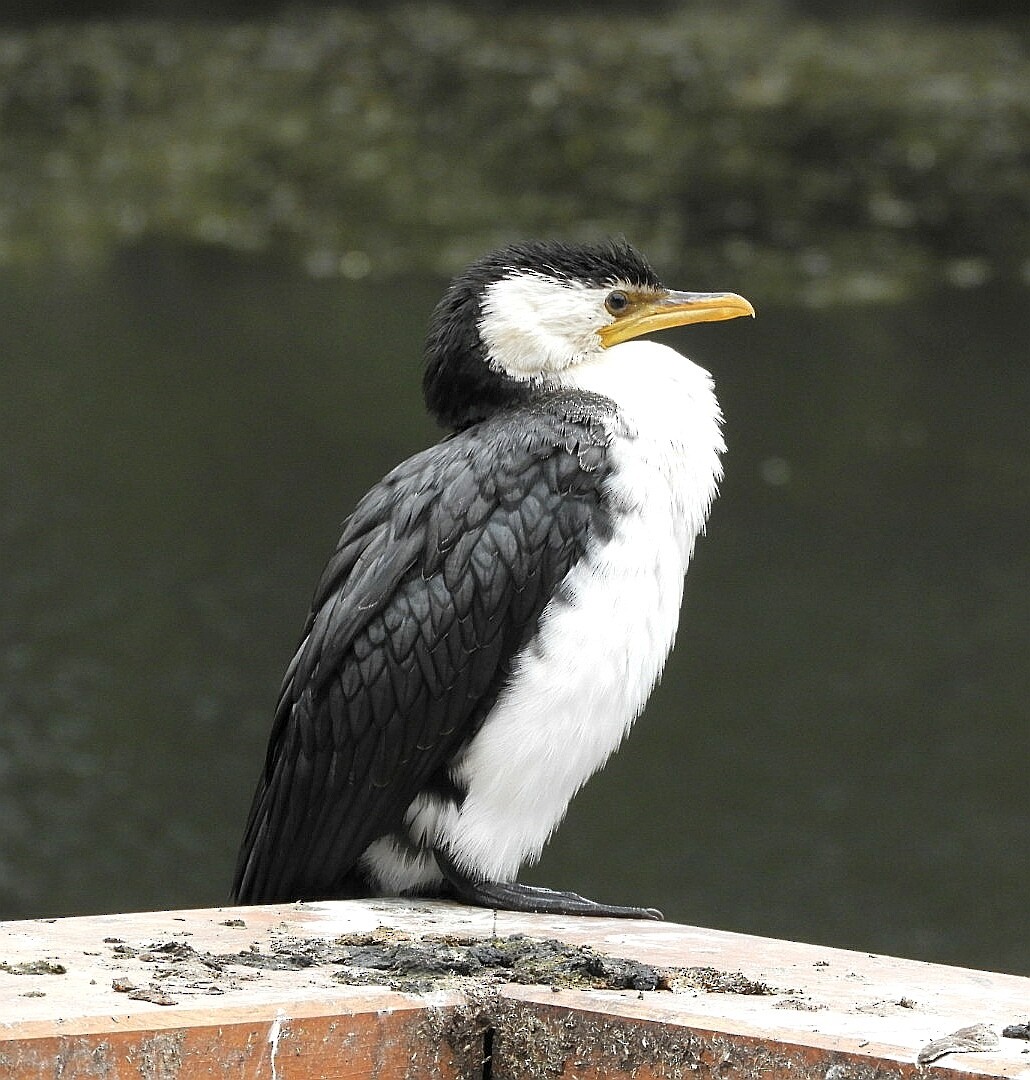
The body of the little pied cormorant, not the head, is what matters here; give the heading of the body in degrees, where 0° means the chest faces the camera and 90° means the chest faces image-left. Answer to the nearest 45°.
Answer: approximately 270°
